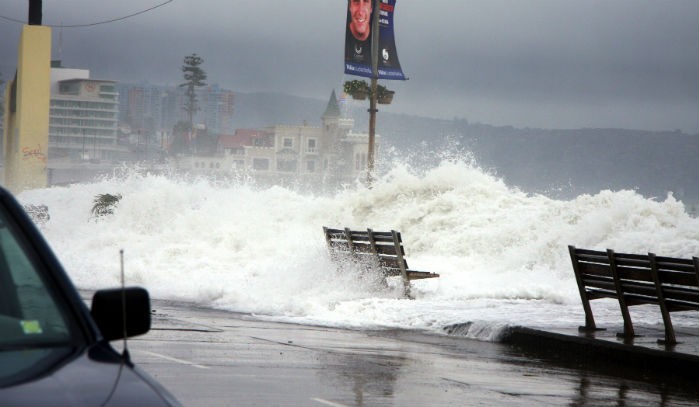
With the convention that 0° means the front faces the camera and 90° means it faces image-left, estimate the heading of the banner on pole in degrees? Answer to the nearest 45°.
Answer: approximately 0°

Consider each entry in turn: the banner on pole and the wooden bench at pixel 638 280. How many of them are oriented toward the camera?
1

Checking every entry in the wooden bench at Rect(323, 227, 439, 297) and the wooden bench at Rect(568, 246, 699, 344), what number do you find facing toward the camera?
0

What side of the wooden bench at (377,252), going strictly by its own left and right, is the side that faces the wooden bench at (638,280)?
right

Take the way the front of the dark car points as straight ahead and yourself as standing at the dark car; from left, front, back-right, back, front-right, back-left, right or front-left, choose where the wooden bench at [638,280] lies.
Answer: left

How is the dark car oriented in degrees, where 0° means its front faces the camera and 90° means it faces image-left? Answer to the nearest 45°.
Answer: approximately 315°

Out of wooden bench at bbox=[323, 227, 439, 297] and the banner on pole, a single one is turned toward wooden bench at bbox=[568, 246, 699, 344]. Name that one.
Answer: the banner on pole

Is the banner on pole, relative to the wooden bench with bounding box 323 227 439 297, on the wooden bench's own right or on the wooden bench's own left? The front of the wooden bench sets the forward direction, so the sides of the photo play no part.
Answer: on the wooden bench's own left

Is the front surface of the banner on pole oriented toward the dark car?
yes

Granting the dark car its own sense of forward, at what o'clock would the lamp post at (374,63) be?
The lamp post is roughly at 8 o'clock from the dark car.

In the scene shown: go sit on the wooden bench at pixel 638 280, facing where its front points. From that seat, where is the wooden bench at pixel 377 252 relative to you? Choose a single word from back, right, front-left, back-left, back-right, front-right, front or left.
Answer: left

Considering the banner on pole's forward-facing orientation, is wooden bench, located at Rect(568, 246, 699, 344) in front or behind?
in front

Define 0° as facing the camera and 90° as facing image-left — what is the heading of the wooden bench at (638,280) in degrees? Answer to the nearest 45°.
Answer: approximately 225°
